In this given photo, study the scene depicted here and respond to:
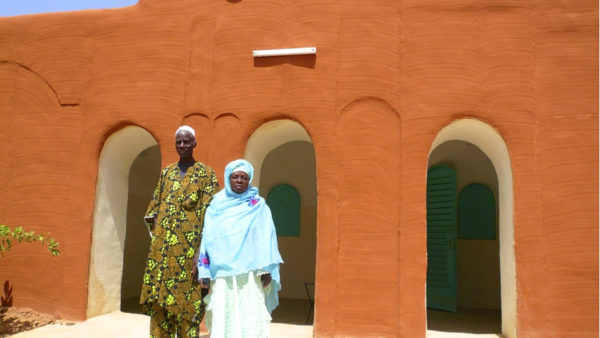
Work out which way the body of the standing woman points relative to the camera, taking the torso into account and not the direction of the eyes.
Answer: toward the camera

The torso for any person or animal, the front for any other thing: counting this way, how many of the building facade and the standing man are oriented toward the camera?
2

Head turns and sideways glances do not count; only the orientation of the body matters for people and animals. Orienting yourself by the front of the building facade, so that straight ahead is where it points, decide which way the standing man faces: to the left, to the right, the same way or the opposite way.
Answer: the same way

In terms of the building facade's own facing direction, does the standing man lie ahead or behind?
ahead

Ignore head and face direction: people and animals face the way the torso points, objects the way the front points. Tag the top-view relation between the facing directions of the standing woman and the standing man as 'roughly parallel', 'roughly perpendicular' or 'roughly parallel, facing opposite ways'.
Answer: roughly parallel

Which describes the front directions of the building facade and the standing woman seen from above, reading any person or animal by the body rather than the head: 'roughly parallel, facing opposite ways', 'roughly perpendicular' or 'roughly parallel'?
roughly parallel

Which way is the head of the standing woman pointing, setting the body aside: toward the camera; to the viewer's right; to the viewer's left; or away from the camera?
toward the camera

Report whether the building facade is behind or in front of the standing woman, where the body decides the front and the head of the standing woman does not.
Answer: behind

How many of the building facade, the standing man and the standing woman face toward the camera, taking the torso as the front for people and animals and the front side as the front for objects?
3

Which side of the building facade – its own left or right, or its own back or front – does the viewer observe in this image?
front

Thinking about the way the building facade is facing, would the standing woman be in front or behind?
in front

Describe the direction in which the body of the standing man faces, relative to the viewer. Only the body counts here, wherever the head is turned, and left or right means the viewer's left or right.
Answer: facing the viewer
